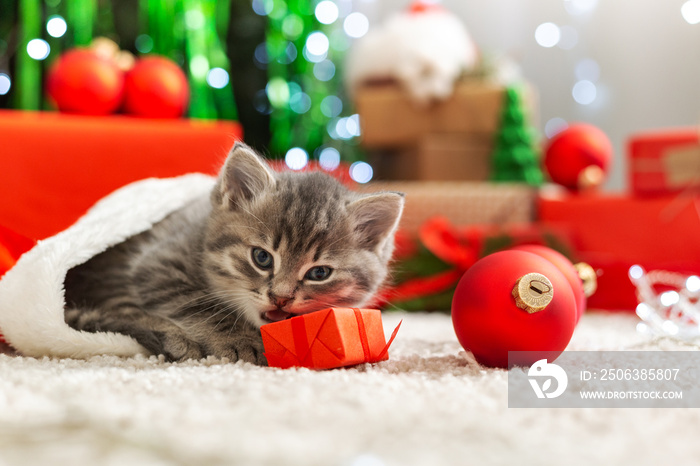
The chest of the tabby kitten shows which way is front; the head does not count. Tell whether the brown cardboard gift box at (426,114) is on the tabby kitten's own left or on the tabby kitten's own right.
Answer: on the tabby kitten's own left

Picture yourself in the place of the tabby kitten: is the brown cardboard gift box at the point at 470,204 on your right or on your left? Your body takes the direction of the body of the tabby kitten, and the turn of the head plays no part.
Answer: on your left

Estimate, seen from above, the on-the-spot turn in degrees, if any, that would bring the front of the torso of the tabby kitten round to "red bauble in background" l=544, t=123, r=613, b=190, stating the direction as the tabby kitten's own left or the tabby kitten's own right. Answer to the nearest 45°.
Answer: approximately 90° to the tabby kitten's own left

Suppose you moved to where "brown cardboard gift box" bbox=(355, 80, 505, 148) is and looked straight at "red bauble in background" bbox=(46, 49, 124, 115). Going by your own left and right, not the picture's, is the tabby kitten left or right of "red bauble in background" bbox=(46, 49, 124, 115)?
left

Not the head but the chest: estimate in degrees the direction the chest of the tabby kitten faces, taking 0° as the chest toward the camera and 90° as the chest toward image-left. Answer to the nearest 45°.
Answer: approximately 315°
